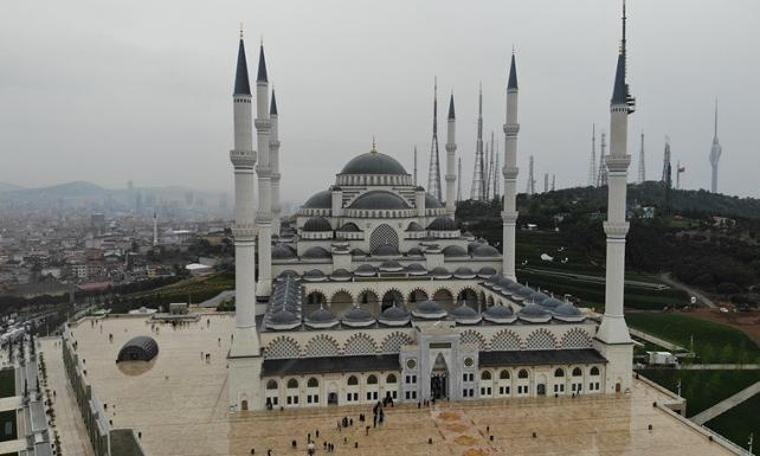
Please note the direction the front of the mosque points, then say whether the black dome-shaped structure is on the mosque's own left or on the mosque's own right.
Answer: on the mosque's own right

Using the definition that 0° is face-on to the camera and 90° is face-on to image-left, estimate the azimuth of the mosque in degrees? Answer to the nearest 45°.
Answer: approximately 0°
